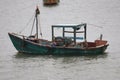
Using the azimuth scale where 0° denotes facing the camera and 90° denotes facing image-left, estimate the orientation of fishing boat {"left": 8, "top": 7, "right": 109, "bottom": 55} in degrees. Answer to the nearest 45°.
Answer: approximately 90°
